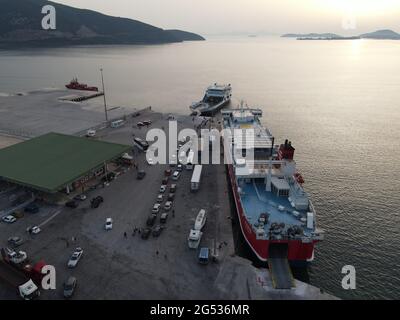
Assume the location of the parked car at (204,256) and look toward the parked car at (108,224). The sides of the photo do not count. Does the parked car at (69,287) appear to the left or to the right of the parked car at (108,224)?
left

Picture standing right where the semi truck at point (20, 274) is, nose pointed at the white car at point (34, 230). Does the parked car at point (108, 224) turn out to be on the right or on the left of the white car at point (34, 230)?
right

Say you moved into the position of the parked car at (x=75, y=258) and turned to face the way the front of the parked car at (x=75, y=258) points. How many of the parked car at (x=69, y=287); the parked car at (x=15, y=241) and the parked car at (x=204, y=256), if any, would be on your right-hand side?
1

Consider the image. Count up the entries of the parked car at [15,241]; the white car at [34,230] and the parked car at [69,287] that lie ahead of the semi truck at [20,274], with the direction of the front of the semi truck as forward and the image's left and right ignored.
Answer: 1

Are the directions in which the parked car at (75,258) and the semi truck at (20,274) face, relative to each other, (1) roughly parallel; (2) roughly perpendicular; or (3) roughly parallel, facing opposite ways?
roughly perpendicular

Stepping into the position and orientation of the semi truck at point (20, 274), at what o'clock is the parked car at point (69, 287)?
The parked car is roughly at 12 o'clock from the semi truck.
